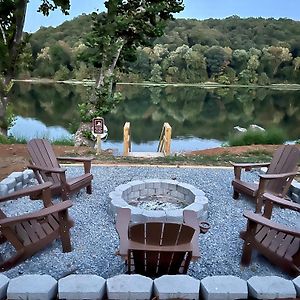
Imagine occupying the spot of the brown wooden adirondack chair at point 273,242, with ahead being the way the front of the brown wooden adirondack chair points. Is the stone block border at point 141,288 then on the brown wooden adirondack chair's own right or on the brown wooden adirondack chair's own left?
on the brown wooden adirondack chair's own left

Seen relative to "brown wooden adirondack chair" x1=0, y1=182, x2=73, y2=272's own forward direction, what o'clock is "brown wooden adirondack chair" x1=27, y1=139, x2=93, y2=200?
"brown wooden adirondack chair" x1=27, y1=139, x2=93, y2=200 is roughly at 11 o'clock from "brown wooden adirondack chair" x1=0, y1=182, x2=73, y2=272.

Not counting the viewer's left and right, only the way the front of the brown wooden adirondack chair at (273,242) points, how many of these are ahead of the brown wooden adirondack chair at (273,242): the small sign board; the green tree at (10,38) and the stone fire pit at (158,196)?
3

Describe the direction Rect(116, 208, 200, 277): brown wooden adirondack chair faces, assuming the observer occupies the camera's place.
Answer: facing away from the viewer

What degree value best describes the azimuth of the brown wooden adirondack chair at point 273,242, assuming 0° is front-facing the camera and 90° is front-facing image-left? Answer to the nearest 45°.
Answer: approximately 135°

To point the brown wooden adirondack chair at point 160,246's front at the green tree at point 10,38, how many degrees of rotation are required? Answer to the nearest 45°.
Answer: approximately 45° to its left

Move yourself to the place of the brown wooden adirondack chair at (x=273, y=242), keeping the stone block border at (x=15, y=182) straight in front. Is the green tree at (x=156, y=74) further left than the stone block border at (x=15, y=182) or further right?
right

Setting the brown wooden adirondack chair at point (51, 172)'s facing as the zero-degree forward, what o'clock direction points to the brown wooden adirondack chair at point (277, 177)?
the brown wooden adirondack chair at point (277, 177) is roughly at 11 o'clock from the brown wooden adirondack chair at point (51, 172).
